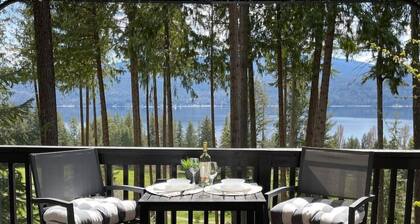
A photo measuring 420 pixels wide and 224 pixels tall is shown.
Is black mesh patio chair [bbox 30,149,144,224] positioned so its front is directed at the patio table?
yes

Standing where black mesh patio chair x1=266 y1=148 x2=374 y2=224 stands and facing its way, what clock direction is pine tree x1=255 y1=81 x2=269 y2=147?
The pine tree is roughly at 4 o'clock from the black mesh patio chair.

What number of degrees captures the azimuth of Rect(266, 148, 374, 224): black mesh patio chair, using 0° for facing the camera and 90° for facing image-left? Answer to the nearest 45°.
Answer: approximately 45°

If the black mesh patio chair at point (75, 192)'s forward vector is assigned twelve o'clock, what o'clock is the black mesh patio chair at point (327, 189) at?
the black mesh patio chair at point (327, 189) is roughly at 11 o'clock from the black mesh patio chair at point (75, 192).

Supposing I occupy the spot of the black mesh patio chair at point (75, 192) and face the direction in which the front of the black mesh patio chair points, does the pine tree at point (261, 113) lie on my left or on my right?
on my left

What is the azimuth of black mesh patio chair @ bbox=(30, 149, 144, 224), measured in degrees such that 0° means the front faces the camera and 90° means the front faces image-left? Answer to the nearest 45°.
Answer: approximately 315°
